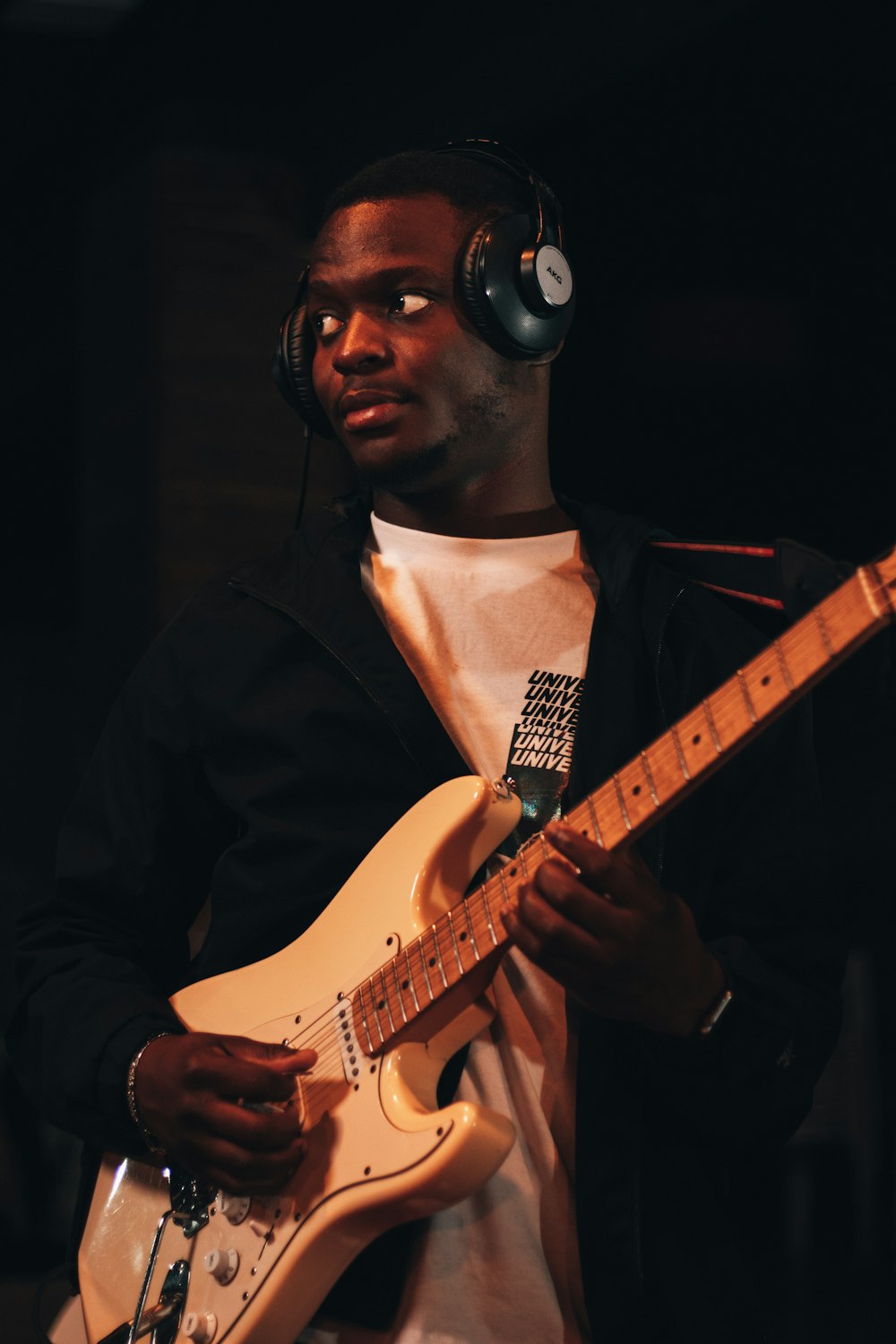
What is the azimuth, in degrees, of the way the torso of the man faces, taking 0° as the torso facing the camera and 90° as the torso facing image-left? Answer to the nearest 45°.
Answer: approximately 0°

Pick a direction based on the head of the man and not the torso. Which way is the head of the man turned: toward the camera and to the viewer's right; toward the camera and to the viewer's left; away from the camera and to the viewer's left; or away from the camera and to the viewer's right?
toward the camera and to the viewer's left
